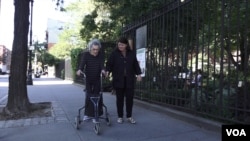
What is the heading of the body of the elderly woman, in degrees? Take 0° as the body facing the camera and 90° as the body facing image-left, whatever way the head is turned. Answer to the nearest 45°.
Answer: approximately 0°

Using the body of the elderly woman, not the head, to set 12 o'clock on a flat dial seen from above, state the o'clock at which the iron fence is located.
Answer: The iron fence is roughly at 9 o'clock from the elderly woman.
